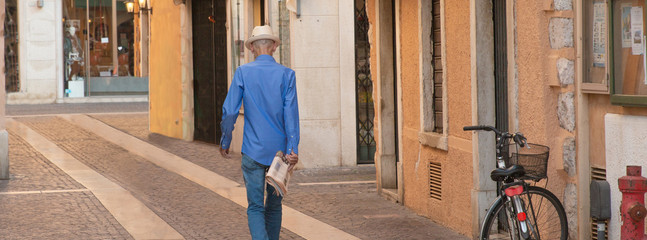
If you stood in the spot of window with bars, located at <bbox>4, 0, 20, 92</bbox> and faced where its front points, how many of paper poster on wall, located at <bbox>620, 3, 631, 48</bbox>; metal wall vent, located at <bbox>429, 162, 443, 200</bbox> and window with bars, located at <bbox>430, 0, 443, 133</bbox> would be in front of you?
3

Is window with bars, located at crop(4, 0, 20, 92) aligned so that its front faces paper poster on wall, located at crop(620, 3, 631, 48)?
yes

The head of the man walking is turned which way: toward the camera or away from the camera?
away from the camera

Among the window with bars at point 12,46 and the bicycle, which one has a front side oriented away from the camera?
the bicycle

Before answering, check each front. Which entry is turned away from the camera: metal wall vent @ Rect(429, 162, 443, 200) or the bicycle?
the bicycle

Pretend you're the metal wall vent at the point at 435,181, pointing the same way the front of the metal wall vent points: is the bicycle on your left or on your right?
on your left

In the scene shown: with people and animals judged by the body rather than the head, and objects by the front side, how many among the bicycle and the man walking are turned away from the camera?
2

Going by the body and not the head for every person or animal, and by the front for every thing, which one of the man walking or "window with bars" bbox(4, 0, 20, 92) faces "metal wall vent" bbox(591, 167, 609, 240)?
the window with bars

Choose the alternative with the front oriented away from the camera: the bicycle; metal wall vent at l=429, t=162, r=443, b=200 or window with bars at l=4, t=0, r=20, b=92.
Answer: the bicycle

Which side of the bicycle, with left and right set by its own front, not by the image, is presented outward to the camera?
back

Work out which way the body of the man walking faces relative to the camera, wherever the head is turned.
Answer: away from the camera
